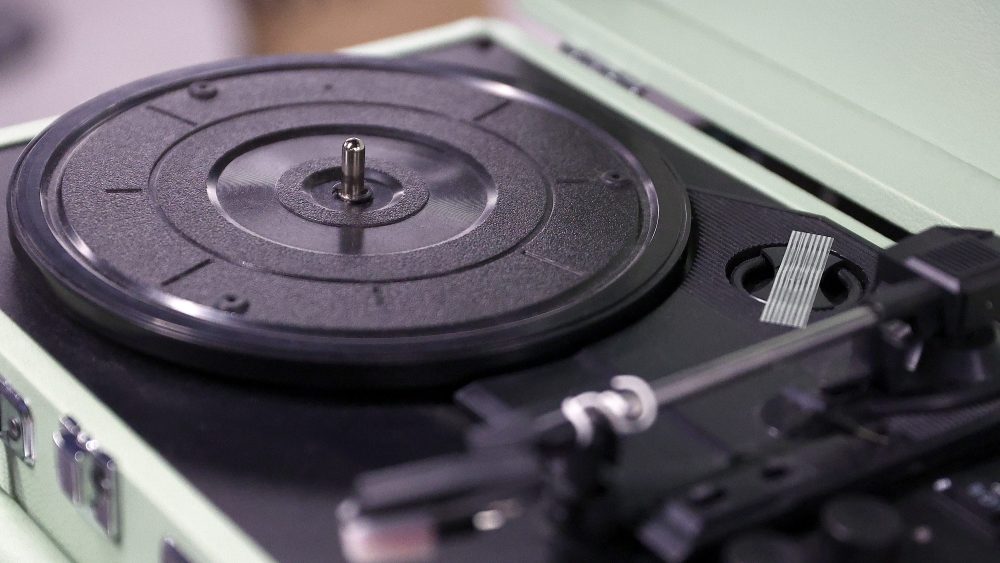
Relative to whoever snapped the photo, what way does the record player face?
facing the viewer and to the left of the viewer
